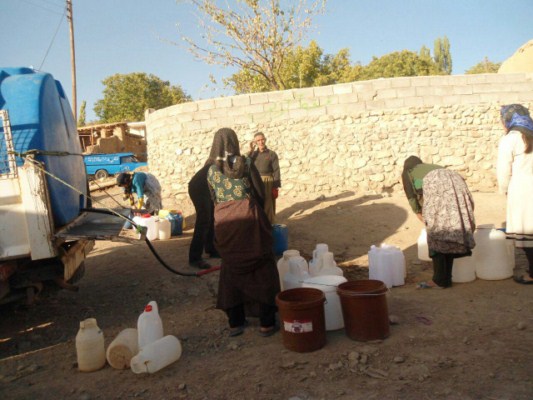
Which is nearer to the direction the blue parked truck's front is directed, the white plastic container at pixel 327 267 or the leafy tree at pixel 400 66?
the leafy tree

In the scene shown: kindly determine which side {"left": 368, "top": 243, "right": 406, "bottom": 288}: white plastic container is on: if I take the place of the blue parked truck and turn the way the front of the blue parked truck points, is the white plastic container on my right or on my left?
on my right

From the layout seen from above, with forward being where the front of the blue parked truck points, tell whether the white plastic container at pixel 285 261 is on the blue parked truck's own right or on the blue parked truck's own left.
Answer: on the blue parked truck's own right

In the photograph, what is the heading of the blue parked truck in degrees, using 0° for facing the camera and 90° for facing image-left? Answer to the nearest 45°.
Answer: approximately 270°

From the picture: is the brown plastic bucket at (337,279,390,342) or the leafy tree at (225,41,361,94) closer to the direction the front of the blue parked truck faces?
the leafy tree

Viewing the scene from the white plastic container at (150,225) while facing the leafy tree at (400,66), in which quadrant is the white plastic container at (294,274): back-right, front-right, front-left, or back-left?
back-right
